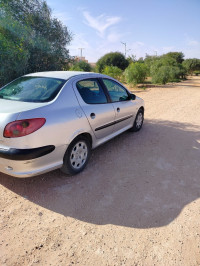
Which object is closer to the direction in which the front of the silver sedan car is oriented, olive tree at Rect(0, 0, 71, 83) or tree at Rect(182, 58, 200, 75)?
the tree

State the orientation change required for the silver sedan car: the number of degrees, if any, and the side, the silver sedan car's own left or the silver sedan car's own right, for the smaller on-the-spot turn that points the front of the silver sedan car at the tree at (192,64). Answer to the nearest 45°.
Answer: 0° — it already faces it

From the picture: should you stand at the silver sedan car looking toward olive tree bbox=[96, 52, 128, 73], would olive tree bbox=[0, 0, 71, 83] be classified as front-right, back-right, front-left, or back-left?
front-left

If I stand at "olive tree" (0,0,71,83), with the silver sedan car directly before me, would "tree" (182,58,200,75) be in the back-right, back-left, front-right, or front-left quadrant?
back-left

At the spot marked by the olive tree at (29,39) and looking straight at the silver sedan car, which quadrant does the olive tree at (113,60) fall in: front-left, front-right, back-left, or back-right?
back-left

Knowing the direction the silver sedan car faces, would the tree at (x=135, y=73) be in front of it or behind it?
in front

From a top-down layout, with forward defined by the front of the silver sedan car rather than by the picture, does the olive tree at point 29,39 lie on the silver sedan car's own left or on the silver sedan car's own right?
on the silver sedan car's own left

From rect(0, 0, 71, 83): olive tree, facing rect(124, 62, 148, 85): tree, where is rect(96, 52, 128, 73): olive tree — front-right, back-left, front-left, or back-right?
front-left

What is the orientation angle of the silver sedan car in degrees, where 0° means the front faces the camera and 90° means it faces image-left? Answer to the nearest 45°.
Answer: approximately 225°

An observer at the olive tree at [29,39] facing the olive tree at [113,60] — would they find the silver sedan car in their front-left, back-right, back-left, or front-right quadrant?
back-right

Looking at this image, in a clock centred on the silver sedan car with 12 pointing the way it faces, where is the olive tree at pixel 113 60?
The olive tree is roughly at 11 o'clock from the silver sedan car.
